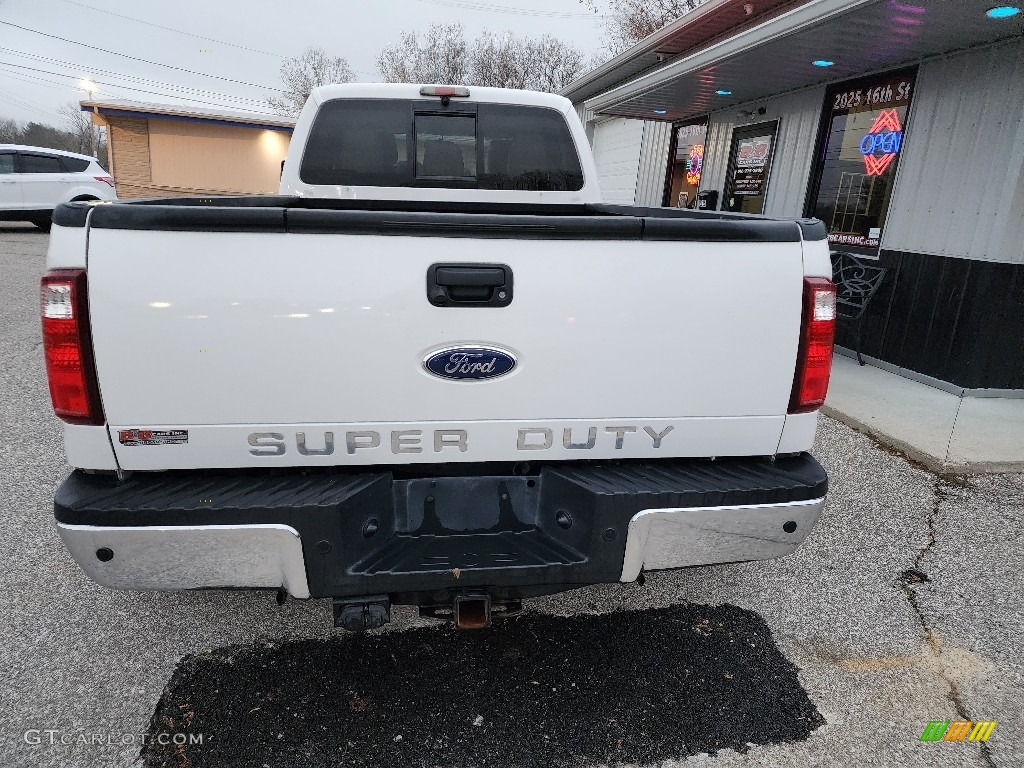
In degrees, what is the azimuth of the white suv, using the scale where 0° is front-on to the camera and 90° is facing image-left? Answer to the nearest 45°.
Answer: approximately 90°

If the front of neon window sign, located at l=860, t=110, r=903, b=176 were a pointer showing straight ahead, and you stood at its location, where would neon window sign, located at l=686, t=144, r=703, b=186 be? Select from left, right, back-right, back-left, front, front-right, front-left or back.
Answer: right

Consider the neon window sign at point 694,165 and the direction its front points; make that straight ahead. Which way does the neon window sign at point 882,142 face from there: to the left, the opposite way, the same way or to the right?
the same way

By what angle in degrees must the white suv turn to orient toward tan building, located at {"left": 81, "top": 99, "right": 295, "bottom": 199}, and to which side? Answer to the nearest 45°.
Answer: approximately 135° to its right

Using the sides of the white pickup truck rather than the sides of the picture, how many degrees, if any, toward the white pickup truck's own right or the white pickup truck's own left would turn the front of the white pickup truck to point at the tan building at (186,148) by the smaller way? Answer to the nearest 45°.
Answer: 0° — it already faces it

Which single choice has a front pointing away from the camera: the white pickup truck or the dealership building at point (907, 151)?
the white pickup truck

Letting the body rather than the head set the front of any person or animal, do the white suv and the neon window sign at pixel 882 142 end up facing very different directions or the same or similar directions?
same or similar directions

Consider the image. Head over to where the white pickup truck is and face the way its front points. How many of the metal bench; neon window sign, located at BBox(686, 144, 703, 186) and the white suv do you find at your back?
0

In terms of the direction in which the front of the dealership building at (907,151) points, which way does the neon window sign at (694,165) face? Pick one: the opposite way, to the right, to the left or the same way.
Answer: the same way

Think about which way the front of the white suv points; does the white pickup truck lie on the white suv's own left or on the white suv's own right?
on the white suv's own left

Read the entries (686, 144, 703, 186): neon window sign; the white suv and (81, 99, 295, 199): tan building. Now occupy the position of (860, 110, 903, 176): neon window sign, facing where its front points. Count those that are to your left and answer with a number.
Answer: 0

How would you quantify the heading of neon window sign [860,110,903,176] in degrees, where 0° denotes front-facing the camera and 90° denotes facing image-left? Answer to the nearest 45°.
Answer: approximately 45°

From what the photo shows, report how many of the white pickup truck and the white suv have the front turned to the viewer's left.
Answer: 1

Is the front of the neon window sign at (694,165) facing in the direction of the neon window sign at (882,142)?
no

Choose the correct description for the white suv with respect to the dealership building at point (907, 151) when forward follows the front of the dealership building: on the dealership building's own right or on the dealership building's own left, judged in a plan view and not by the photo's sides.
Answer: on the dealership building's own right

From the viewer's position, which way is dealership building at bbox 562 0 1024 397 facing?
facing the viewer and to the left of the viewer

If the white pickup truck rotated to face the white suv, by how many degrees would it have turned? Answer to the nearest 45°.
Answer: approximately 45° to its left

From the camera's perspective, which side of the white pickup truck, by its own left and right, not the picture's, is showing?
back

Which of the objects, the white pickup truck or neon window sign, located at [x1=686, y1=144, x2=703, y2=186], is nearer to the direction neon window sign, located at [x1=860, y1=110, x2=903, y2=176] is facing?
the white pickup truck

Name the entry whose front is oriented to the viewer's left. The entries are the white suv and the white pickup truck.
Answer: the white suv
